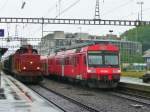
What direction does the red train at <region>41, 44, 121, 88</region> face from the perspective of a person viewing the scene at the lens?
facing the viewer and to the right of the viewer

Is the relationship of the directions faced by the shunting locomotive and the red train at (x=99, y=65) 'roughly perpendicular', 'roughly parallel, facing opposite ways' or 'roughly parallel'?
roughly parallel

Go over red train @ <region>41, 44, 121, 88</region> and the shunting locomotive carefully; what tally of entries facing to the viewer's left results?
0

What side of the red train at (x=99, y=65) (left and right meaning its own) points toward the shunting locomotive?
right

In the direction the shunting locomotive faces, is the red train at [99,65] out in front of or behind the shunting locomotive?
in front

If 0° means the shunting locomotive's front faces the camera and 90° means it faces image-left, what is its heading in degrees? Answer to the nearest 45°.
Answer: approximately 315°
